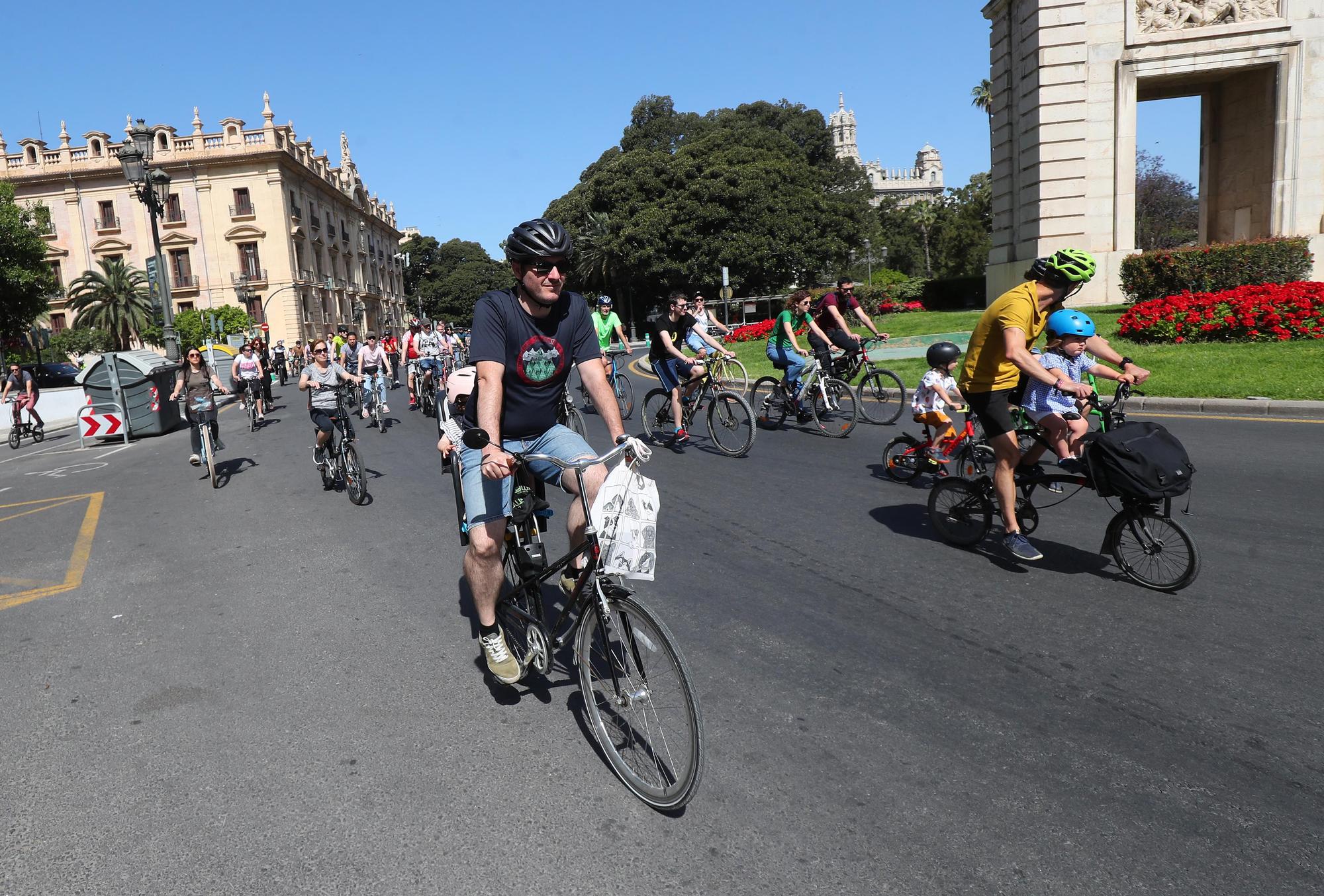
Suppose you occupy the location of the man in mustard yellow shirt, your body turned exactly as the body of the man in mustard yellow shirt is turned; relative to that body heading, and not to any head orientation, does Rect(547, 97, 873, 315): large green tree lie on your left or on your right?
on your left

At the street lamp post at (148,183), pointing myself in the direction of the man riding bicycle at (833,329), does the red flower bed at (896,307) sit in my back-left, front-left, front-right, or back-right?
front-left

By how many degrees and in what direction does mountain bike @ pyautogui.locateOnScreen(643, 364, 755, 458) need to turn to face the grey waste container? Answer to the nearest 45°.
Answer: approximately 180°

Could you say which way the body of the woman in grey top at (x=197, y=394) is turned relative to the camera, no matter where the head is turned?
toward the camera

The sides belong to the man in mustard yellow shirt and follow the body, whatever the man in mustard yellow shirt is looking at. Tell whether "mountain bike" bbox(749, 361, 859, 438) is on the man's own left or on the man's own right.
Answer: on the man's own left

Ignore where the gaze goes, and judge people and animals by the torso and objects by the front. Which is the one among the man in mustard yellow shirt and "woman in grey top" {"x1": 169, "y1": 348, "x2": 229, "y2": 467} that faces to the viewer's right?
the man in mustard yellow shirt

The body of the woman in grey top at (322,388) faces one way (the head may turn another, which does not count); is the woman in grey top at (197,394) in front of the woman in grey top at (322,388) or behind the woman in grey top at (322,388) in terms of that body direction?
behind

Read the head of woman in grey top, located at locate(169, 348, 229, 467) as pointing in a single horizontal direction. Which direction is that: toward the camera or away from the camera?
toward the camera

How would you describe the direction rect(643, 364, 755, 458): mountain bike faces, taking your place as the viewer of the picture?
facing the viewer and to the right of the viewer

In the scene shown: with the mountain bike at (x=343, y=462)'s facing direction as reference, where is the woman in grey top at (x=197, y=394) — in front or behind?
behind

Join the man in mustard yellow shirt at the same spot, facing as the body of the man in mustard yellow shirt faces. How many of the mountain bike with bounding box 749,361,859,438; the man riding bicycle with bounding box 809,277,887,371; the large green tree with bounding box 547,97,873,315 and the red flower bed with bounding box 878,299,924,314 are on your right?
0

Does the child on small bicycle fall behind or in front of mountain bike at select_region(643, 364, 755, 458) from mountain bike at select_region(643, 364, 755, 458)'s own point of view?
in front

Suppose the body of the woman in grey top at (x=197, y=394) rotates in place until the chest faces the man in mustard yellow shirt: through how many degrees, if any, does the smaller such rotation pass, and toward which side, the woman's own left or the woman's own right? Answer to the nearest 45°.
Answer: approximately 45° to the woman's own left

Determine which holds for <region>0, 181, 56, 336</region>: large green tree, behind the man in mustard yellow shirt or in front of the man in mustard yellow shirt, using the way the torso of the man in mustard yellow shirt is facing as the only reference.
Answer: behind

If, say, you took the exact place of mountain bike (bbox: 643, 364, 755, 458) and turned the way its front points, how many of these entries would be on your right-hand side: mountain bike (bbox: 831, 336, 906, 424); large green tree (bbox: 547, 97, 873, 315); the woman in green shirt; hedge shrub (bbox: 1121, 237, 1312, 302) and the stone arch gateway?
0

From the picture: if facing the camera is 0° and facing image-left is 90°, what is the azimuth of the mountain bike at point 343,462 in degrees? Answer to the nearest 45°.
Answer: approximately 315°

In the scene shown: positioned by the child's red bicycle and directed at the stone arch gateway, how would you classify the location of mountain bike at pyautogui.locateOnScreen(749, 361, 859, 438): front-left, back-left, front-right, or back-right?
front-left

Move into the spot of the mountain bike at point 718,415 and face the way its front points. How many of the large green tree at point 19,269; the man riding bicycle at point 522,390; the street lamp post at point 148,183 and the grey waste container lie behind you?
3
